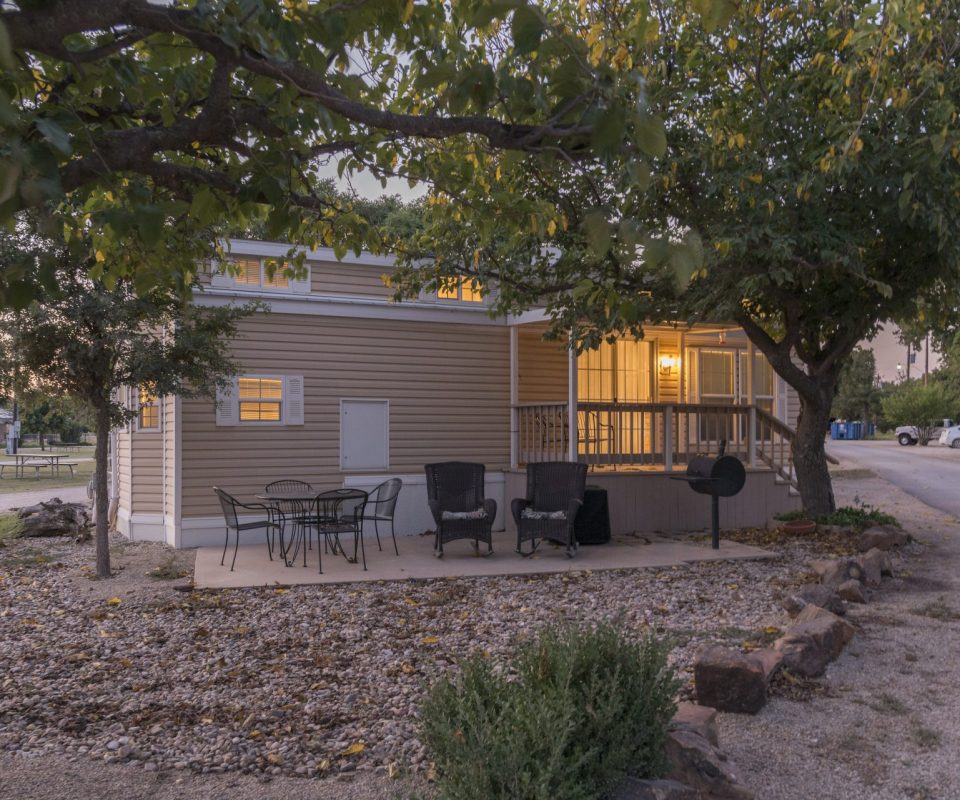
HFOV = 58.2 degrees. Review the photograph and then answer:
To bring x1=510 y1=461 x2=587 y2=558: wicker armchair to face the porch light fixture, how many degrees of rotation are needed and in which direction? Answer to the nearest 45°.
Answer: approximately 180°

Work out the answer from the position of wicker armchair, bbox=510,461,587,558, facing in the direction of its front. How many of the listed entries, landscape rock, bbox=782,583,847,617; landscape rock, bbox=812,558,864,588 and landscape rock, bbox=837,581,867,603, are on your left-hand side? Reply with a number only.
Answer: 3

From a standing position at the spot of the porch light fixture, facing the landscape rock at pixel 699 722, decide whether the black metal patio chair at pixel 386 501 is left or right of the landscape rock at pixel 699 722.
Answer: right

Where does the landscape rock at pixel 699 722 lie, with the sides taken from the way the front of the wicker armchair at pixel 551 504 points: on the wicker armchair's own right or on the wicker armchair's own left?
on the wicker armchair's own left

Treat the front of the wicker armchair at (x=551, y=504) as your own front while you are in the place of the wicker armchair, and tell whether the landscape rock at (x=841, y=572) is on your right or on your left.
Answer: on your left

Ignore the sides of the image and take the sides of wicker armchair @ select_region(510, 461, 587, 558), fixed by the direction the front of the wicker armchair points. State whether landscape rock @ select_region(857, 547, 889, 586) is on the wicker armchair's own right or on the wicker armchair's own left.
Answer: on the wicker armchair's own left

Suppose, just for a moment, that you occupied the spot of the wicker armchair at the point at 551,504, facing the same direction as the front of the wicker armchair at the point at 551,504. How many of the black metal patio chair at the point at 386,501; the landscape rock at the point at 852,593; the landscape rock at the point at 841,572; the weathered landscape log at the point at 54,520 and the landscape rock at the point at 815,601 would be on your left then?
3

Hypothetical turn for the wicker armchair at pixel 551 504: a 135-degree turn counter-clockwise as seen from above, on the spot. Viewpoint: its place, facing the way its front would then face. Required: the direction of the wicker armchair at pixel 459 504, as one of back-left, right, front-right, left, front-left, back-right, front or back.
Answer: back

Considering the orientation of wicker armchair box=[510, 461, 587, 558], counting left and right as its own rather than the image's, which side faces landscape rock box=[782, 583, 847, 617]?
left

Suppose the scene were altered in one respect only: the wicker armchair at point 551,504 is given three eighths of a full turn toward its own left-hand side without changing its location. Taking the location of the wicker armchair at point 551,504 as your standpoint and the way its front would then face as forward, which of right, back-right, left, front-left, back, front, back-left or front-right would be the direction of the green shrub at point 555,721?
right

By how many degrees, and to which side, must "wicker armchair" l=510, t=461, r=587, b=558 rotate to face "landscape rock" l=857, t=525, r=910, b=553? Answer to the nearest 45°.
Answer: approximately 135° to its left

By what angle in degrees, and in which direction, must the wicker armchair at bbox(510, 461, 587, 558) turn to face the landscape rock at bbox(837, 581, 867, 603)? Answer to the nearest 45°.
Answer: approximately 90° to its left

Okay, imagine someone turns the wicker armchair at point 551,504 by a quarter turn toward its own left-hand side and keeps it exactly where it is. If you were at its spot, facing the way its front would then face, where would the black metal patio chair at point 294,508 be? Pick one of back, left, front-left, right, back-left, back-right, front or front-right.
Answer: back-right

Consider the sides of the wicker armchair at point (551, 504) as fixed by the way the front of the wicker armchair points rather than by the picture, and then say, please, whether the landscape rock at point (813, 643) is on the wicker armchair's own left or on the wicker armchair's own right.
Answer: on the wicker armchair's own left

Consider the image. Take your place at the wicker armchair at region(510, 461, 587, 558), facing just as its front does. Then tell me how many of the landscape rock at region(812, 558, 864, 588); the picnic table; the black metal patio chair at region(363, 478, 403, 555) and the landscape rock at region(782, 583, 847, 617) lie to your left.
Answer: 2

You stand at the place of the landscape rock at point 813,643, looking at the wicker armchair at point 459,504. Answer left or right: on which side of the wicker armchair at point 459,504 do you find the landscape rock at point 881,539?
right

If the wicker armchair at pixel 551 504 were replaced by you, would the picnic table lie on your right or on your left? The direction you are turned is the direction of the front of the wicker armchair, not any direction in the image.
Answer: on your right
